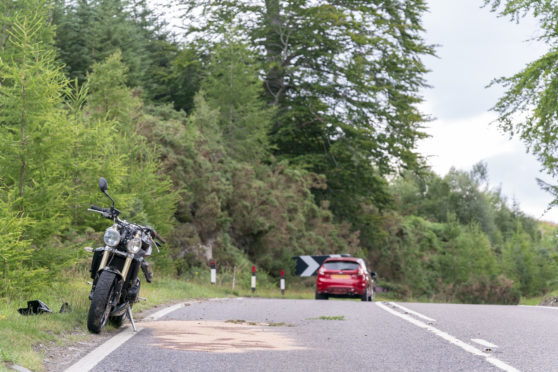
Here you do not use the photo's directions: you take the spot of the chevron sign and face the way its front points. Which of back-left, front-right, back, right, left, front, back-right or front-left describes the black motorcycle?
front

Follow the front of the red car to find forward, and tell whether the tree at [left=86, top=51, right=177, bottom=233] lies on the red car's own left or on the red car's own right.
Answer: on the red car's own left

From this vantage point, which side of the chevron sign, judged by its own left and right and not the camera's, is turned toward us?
front

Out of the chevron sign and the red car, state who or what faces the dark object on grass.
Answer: the chevron sign

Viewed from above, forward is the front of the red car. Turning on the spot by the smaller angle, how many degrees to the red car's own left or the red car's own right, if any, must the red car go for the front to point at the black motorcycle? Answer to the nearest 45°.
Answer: approximately 180°

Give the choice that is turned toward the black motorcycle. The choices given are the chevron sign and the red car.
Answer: the chevron sign

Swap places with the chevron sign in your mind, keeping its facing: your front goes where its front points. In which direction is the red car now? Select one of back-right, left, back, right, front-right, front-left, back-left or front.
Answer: front

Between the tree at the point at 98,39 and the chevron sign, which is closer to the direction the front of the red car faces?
the chevron sign

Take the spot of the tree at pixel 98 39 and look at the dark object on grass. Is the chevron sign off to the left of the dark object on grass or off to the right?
left

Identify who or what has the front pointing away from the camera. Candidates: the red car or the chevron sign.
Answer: the red car

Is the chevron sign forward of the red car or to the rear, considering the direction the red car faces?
forward

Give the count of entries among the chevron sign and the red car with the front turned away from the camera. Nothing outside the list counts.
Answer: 1

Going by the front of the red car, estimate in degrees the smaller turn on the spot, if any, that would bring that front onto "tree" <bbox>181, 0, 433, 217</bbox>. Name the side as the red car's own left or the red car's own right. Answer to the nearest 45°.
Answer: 0° — it already faces it

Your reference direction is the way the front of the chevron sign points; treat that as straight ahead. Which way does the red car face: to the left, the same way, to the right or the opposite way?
the opposite way

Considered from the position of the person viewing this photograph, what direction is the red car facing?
facing away from the viewer

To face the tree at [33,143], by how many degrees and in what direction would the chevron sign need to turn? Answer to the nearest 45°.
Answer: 0° — it already faces it

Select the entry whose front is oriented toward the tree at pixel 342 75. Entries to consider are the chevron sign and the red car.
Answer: the red car
